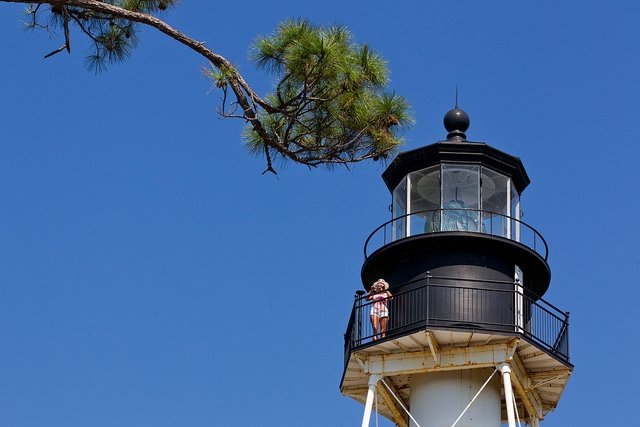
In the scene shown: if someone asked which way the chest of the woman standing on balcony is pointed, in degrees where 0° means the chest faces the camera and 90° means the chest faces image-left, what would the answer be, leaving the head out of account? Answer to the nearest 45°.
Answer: approximately 0°
